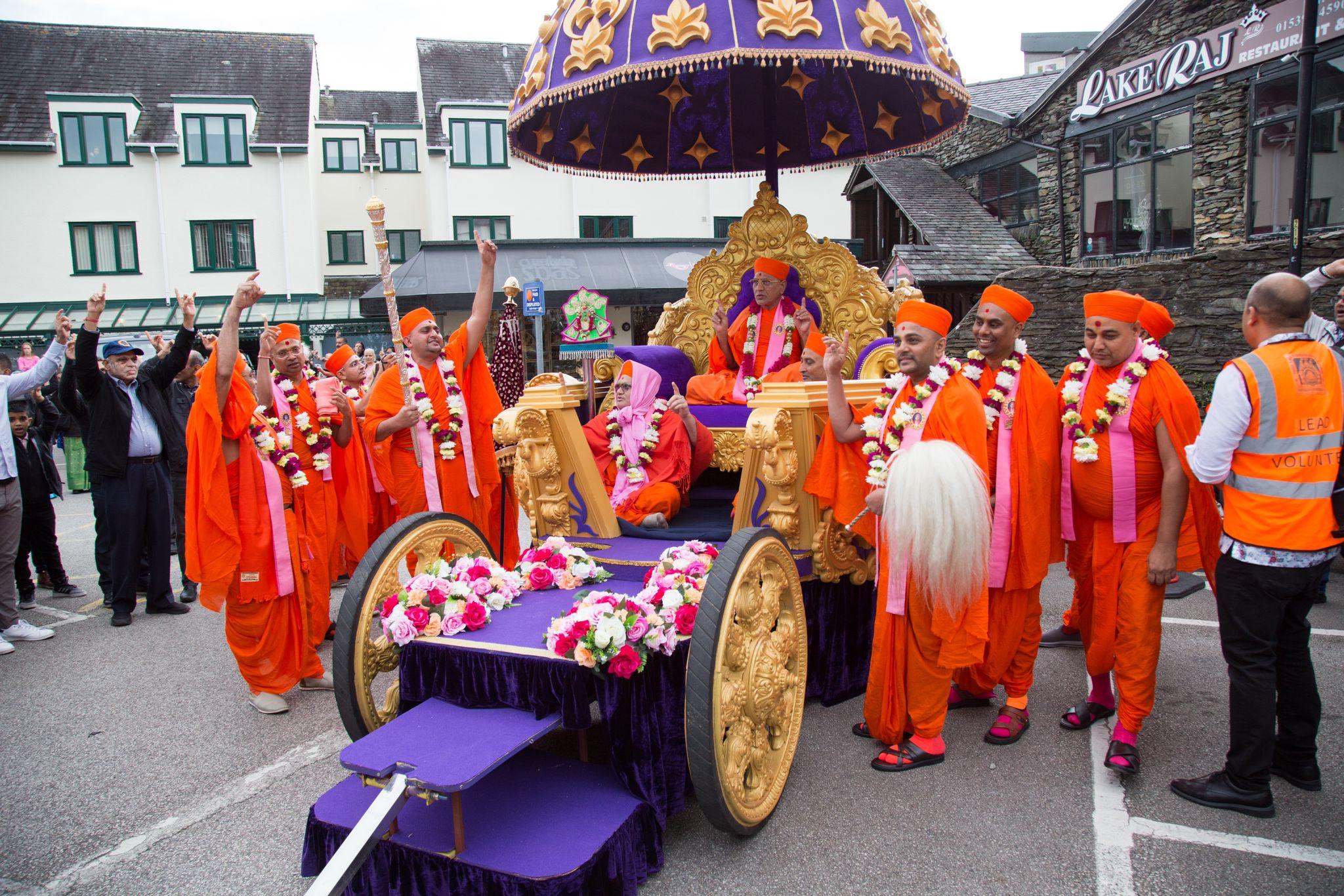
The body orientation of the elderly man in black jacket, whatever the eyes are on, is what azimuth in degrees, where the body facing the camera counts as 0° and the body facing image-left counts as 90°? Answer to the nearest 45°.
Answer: approximately 315°

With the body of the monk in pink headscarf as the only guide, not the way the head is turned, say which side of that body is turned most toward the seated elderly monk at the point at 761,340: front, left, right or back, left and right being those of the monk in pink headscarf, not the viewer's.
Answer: back

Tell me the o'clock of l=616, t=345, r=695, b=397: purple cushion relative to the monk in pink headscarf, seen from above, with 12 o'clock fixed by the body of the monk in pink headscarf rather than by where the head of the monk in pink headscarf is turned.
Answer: The purple cushion is roughly at 5 o'clock from the monk in pink headscarf.

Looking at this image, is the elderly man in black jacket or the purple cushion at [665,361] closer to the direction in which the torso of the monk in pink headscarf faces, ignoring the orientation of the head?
the elderly man in black jacket

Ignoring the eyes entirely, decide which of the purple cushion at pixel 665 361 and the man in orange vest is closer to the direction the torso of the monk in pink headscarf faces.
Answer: the man in orange vest

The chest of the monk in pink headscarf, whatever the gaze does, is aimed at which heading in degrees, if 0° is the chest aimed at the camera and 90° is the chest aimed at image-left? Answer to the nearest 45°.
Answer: approximately 45°
